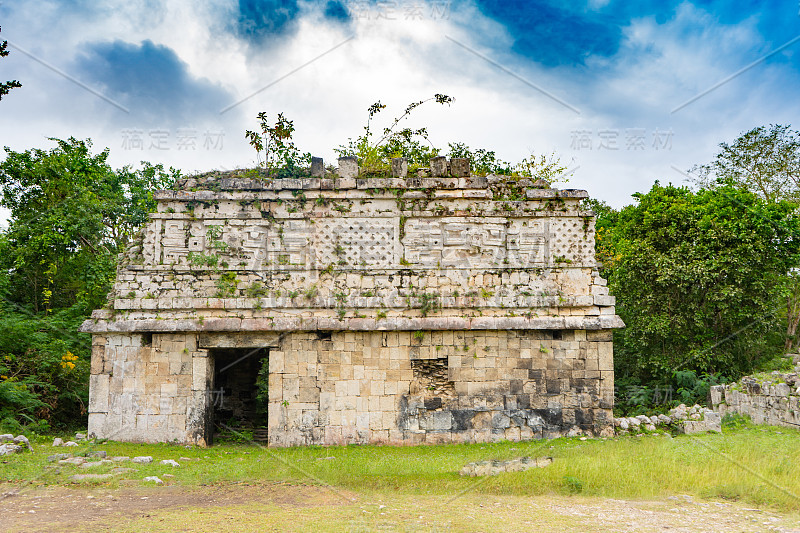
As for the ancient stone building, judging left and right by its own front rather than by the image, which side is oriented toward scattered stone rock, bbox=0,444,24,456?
right

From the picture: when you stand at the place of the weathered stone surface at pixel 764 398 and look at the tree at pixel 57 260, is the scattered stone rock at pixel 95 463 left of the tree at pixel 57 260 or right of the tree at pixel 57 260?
left

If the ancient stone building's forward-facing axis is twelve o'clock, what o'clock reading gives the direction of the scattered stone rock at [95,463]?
The scattered stone rock is roughly at 2 o'clock from the ancient stone building.

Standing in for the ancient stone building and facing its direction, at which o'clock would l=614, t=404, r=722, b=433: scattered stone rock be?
The scattered stone rock is roughly at 9 o'clock from the ancient stone building.

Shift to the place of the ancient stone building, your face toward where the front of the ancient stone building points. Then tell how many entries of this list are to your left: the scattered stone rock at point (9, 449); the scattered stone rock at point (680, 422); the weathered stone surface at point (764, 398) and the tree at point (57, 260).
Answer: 2

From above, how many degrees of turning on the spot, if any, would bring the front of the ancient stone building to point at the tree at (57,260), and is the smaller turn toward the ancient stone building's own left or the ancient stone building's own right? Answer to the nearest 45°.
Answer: approximately 135° to the ancient stone building's own right

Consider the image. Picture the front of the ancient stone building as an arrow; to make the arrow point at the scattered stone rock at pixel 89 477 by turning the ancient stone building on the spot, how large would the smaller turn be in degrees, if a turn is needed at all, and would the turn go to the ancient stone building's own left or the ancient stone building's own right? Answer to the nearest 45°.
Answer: approximately 45° to the ancient stone building's own right

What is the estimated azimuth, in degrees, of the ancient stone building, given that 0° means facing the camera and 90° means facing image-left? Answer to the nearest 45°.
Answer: approximately 0°

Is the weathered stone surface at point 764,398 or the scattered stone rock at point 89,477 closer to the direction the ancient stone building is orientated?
the scattered stone rock

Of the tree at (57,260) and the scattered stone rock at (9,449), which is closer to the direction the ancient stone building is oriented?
the scattered stone rock

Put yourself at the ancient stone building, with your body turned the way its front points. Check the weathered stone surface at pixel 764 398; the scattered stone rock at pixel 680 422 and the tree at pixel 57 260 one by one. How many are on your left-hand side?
2

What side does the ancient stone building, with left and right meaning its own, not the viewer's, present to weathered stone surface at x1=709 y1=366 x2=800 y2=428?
left
